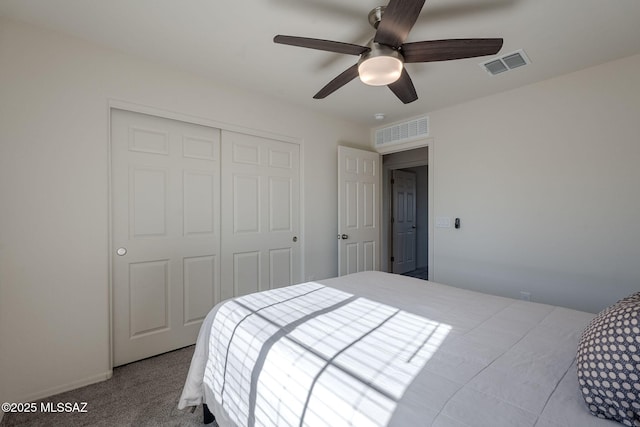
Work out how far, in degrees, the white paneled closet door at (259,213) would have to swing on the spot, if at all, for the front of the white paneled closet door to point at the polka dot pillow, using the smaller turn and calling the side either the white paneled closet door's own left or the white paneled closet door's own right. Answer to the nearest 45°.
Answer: approximately 45° to the white paneled closet door's own right

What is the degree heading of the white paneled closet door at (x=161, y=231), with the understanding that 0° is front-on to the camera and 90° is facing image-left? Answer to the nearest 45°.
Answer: approximately 315°

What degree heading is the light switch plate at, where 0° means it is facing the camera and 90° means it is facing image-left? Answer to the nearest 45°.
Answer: approximately 0°

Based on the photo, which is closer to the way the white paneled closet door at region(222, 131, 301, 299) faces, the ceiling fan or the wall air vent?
the ceiling fan

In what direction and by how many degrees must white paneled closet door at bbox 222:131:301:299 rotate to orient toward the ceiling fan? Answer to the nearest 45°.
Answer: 0° — it already faces it

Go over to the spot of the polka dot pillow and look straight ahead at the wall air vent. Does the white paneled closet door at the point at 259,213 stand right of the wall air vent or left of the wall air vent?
left

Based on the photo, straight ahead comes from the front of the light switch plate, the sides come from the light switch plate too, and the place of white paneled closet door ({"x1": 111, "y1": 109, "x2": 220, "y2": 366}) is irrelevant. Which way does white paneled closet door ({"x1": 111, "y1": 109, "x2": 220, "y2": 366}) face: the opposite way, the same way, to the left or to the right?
to the left
